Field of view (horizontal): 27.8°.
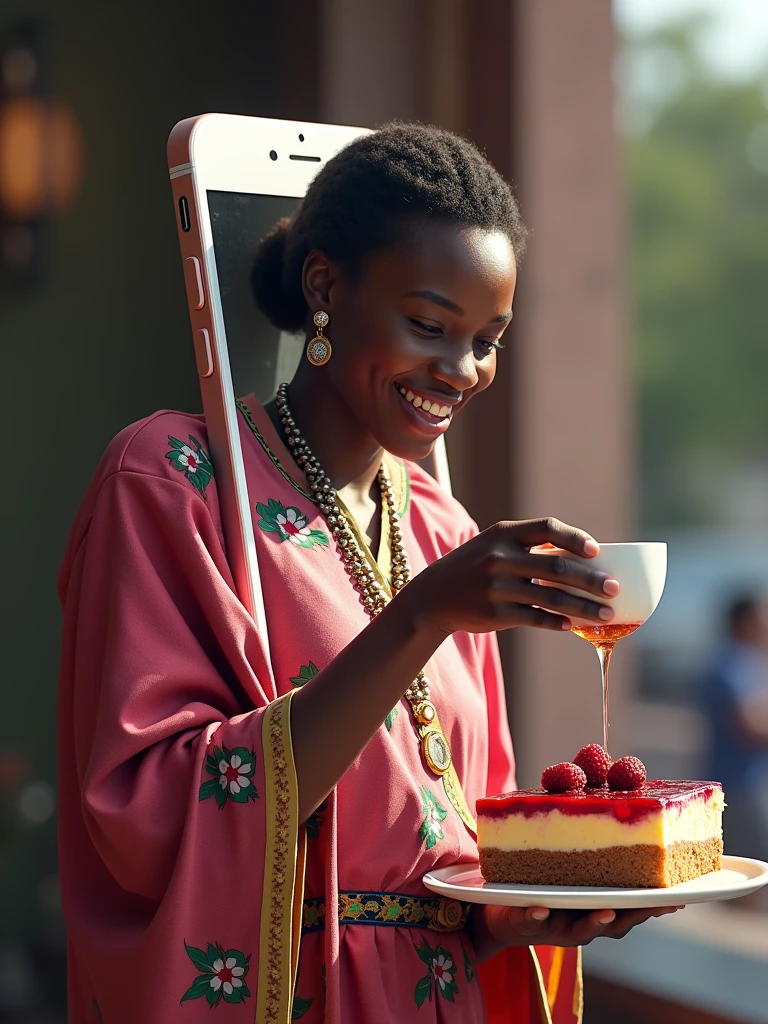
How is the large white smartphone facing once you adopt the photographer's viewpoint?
facing the viewer and to the right of the viewer

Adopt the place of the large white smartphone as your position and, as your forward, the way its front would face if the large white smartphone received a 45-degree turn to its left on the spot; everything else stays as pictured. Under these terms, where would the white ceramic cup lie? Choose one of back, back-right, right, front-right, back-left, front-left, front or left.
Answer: front-right

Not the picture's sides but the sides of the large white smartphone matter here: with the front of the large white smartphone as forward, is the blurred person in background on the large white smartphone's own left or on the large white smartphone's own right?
on the large white smartphone's own left
